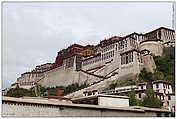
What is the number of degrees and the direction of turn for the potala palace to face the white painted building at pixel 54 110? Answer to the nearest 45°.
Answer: approximately 45° to its left

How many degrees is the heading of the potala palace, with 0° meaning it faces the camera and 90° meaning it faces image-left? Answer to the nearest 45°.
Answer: approximately 45°

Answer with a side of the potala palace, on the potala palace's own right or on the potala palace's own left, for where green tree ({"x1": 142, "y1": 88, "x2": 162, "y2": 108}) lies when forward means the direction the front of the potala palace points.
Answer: on the potala palace's own left

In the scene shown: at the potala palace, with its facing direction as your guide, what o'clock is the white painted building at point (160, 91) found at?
The white painted building is roughly at 10 o'clock from the potala palace.
